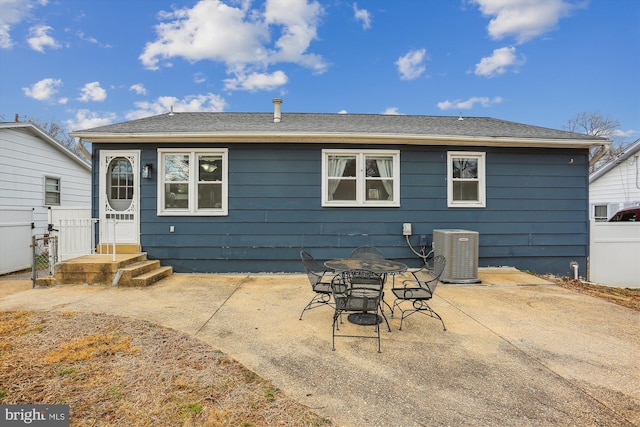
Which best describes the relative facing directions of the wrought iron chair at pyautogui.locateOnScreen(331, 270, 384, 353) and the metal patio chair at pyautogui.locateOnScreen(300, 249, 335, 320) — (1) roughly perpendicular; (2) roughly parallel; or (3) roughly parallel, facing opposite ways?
roughly perpendicular

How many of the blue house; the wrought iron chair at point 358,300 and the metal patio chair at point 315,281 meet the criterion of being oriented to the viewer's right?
1

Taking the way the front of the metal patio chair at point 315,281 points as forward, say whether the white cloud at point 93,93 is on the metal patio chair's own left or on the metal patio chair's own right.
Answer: on the metal patio chair's own left

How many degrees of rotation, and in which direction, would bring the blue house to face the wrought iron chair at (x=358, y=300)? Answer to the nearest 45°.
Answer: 0° — it already faces it

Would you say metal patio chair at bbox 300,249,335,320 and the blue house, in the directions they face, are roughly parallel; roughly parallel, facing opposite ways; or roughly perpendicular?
roughly perpendicular

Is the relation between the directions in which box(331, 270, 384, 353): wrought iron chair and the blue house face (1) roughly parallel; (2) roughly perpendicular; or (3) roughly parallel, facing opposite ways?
roughly parallel, facing opposite ways

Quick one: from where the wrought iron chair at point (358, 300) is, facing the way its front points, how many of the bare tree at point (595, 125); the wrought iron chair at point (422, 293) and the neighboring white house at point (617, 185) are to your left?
0

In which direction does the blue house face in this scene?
toward the camera

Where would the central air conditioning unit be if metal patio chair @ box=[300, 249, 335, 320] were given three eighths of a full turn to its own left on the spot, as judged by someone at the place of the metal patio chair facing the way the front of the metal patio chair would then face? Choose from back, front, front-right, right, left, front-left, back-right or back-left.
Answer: right

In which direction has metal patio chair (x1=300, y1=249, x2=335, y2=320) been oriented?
to the viewer's right

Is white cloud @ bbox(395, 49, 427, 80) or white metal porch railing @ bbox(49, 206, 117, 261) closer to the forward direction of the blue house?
the white metal porch railing

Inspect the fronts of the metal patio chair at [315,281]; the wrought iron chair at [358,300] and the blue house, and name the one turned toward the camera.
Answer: the blue house

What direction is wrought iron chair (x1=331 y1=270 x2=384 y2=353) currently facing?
away from the camera
